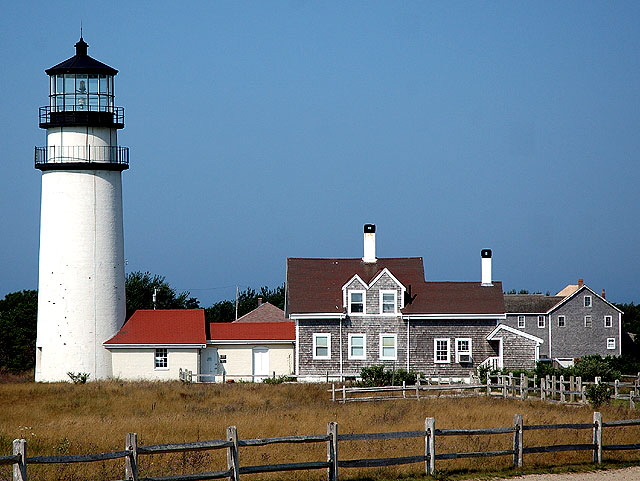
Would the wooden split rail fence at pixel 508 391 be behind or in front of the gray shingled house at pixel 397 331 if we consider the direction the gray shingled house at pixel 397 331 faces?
in front

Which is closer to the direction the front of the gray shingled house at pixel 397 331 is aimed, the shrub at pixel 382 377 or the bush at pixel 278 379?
the shrub

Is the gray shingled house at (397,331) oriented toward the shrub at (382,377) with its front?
yes

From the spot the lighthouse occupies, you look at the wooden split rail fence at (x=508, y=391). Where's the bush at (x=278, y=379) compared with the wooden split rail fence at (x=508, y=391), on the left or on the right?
left

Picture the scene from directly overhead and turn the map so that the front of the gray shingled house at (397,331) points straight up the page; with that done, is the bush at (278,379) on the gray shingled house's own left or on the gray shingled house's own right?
on the gray shingled house's own right

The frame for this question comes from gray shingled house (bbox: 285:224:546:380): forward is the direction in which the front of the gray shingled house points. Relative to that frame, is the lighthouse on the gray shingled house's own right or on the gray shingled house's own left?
on the gray shingled house's own right

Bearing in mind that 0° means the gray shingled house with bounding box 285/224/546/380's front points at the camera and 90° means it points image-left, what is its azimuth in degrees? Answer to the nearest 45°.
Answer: approximately 0°

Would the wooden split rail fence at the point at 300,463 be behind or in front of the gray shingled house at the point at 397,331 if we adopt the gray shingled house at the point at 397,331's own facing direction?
in front

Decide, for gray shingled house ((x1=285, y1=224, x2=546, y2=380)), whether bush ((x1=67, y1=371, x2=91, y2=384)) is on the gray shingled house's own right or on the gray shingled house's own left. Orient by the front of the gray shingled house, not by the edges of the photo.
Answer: on the gray shingled house's own right
